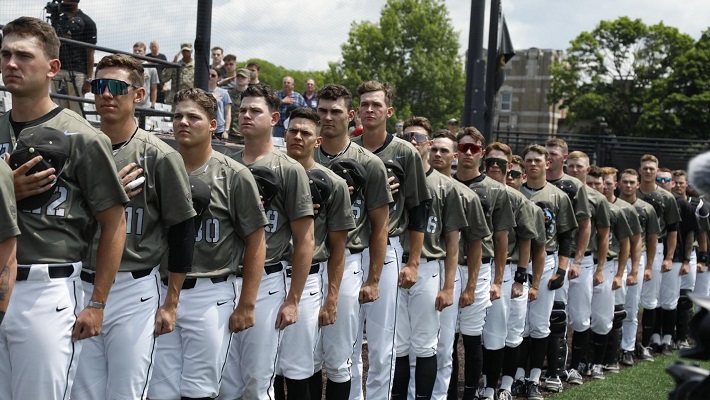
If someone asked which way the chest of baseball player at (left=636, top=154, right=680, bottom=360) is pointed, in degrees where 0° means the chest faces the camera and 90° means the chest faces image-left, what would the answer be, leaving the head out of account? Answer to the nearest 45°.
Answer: approximately 45°

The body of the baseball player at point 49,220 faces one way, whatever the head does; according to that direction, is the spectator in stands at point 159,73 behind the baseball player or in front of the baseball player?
behind
